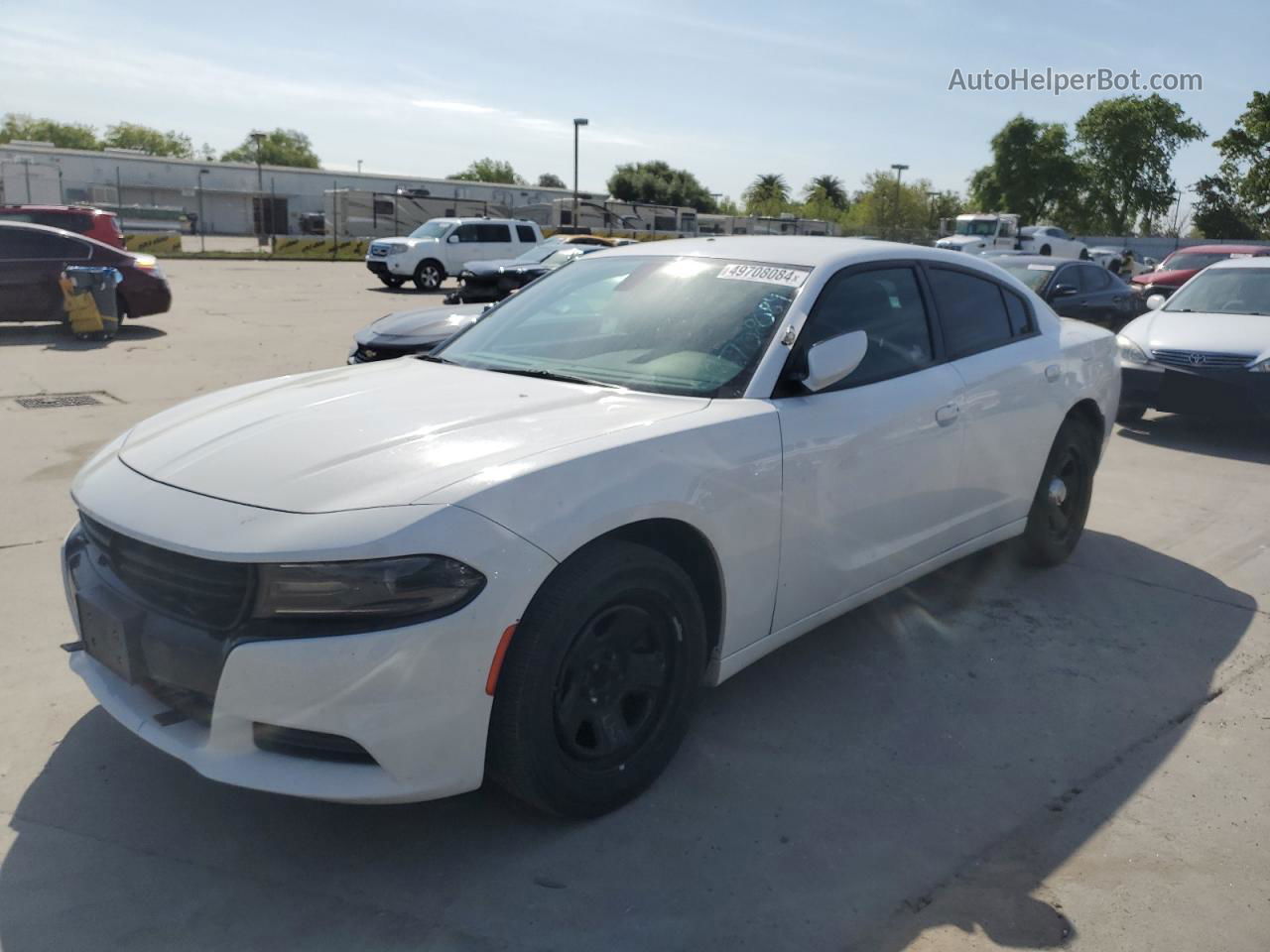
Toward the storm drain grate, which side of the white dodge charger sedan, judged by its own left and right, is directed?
right

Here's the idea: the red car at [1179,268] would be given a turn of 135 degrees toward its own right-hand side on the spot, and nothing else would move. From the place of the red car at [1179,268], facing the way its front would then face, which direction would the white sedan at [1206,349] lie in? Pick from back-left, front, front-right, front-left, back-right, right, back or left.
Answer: back

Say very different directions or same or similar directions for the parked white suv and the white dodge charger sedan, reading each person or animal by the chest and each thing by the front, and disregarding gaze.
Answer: same or similar directions

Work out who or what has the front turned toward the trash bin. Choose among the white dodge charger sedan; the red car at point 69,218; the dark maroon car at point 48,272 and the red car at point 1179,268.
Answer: the red car at point 1179,268

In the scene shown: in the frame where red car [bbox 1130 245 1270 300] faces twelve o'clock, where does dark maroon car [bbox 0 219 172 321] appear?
dark maroon car [bbox 0 219 172 321] is roughly at 12 o'clock from red car [bbox 1130 245 1270 300].

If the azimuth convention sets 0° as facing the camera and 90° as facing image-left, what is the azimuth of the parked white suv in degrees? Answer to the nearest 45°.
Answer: approximately 45°

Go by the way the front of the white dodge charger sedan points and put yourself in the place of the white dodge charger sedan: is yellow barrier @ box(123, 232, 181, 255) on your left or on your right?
on your right

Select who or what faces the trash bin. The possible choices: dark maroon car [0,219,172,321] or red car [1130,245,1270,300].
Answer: red car [1130,245,1270,300]
